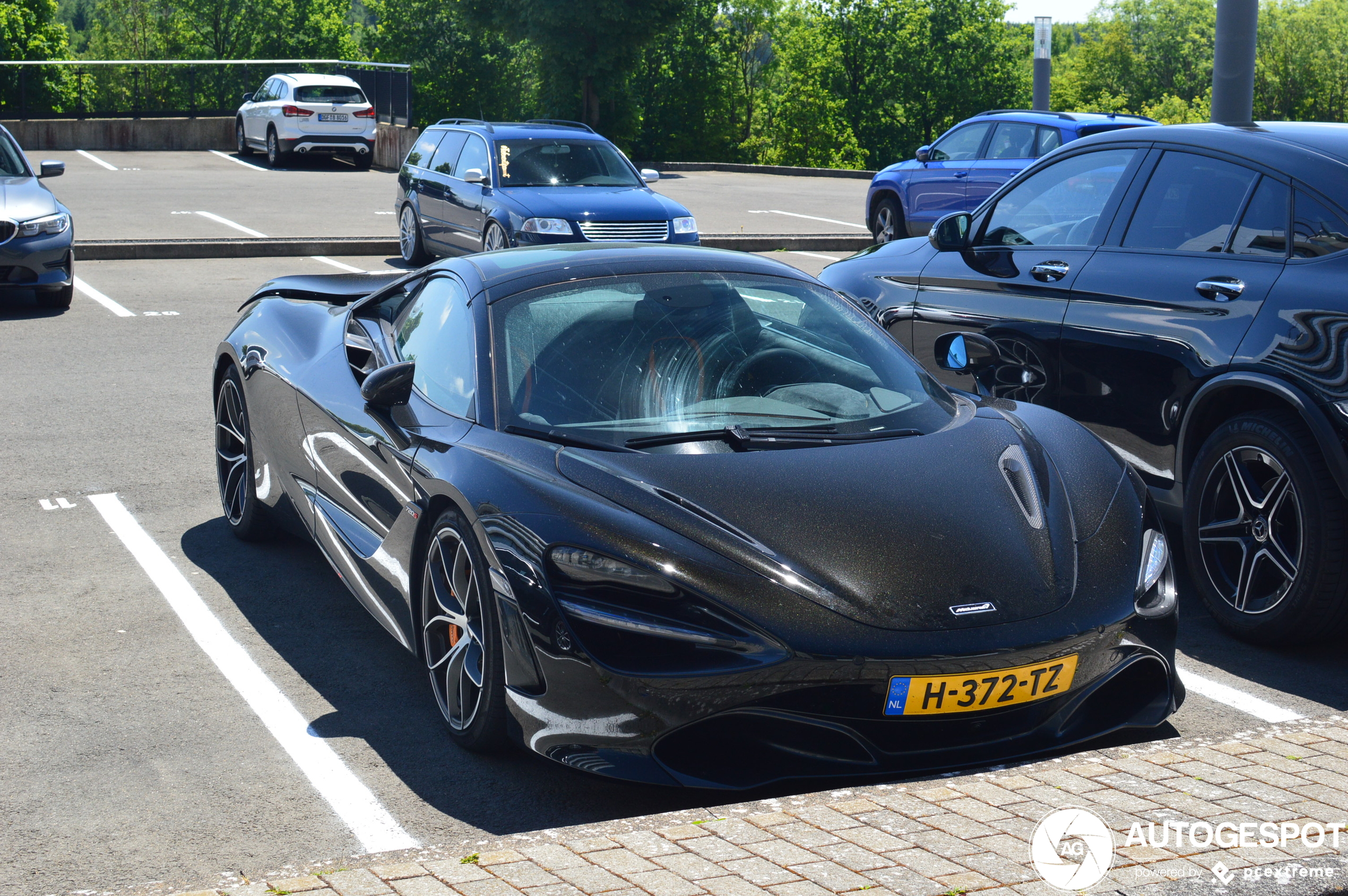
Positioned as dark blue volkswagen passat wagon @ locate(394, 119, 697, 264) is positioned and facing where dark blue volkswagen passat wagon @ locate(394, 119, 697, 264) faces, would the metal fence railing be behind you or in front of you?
behind

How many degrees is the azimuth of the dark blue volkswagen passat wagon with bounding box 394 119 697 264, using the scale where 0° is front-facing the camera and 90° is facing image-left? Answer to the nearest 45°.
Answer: approximately 315°

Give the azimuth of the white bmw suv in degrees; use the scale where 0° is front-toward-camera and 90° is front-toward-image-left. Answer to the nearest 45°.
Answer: approximately 135°

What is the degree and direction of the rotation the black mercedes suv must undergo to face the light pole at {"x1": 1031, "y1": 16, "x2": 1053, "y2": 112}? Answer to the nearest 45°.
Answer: approximately 45° to its right

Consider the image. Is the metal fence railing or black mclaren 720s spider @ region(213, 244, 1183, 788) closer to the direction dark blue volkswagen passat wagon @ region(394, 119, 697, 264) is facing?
the black mclaren 720s spider

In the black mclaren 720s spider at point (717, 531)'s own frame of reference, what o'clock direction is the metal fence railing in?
The metal fence railing is roughly at 7 o'clock from the black mclaren 720s spider.

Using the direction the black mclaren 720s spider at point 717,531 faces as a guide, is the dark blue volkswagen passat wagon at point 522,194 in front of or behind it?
behind

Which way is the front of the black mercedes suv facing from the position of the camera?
facing away from the viewer and to the left of the viewer

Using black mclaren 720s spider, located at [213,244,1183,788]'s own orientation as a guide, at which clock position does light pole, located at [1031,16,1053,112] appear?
The light pole is roughly at 8 o'clock from the black mclaren 720s spider.

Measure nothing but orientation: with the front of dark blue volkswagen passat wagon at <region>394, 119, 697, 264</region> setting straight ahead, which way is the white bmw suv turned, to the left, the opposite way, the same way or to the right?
the opposite way
